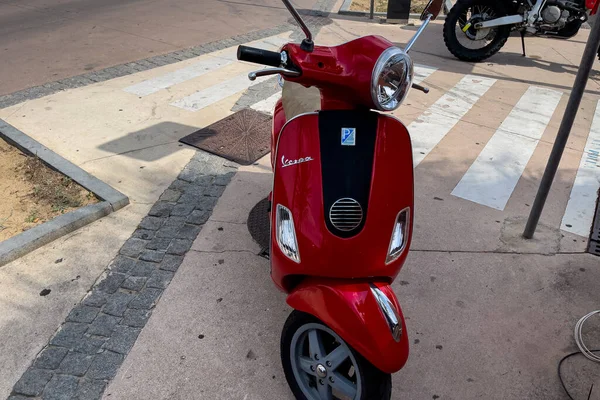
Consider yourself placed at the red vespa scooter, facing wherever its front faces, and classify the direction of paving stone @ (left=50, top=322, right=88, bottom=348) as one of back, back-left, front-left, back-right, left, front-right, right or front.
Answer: right

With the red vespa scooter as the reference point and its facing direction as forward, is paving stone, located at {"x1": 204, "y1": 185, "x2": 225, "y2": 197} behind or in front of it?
behind

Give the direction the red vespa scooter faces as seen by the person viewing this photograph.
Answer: facing the viewer

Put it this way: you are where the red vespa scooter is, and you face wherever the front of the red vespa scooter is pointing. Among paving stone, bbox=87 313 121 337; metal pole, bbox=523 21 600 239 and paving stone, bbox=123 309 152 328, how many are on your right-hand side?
2

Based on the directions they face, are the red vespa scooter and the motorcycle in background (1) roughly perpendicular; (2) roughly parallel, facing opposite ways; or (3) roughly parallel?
roughly perpendicular

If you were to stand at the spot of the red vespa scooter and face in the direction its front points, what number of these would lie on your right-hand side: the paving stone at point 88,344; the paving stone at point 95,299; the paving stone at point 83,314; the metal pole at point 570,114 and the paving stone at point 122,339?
4

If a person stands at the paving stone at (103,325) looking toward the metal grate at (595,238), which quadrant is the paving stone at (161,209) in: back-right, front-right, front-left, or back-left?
front-left
